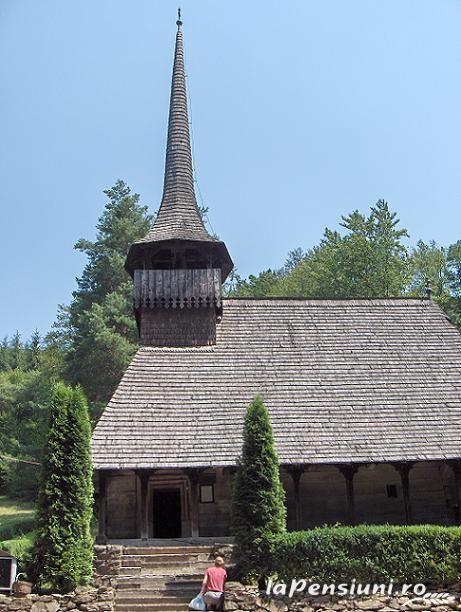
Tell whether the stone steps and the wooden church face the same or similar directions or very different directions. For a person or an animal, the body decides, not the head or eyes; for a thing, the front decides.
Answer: same or similar directions

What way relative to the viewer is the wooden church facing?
toward the camera

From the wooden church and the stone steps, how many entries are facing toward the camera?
2

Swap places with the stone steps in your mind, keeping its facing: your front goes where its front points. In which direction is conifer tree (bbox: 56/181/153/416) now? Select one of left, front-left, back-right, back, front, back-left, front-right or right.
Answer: back

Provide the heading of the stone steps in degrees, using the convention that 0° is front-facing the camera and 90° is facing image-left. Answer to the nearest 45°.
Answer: approximately 0°

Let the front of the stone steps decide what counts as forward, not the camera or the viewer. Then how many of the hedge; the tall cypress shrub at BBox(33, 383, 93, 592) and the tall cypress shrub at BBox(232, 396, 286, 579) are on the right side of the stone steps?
1

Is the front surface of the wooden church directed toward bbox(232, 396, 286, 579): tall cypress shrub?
yes

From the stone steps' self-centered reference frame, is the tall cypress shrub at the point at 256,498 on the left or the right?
on its left

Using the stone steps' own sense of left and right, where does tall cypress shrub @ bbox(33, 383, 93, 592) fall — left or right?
on its right

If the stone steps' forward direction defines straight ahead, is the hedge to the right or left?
on its left

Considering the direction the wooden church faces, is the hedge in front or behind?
in front
